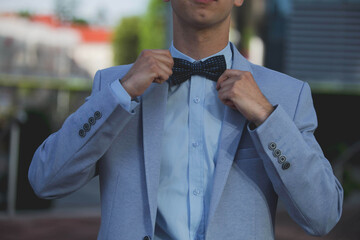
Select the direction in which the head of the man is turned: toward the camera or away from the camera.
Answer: toward the camera

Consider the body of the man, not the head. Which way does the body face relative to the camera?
toward the camera
